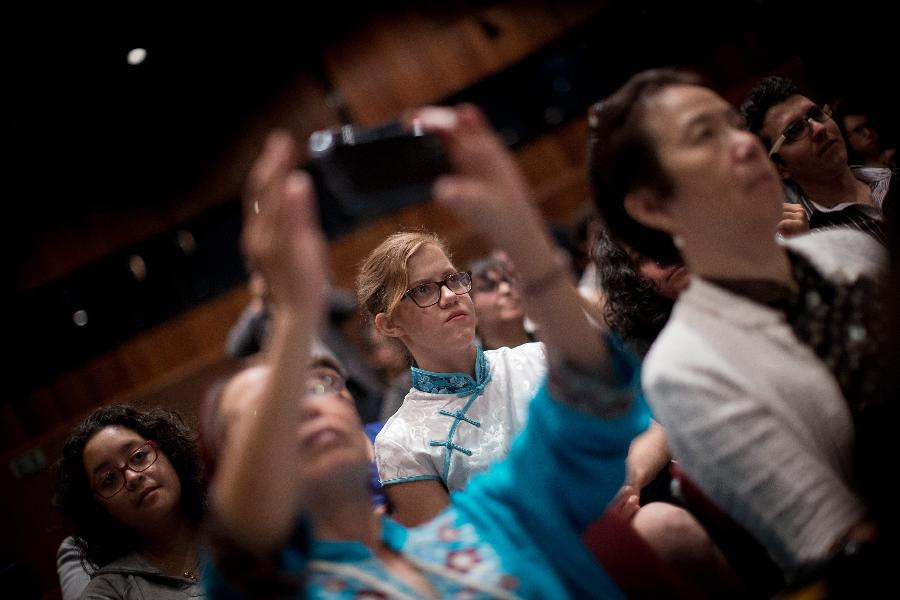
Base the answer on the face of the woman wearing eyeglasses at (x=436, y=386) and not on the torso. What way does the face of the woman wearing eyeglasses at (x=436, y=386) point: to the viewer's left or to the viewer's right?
to the viewer's right

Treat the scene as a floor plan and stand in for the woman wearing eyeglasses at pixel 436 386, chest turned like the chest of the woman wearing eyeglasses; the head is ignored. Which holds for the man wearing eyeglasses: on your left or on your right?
on your left

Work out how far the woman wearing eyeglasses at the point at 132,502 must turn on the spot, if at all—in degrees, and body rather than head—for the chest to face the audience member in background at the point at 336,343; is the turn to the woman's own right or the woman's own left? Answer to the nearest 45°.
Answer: approximately 135° to the woman's own left

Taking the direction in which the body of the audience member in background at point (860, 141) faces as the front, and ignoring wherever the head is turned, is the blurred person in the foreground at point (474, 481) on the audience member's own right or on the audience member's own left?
on the audience member's own right

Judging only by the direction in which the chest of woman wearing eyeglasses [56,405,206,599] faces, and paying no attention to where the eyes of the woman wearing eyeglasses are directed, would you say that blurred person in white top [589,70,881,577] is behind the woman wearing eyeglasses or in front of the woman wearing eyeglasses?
in front

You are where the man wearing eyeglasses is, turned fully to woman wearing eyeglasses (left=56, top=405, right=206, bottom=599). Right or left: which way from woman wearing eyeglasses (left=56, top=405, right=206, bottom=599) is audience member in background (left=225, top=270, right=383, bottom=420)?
right
